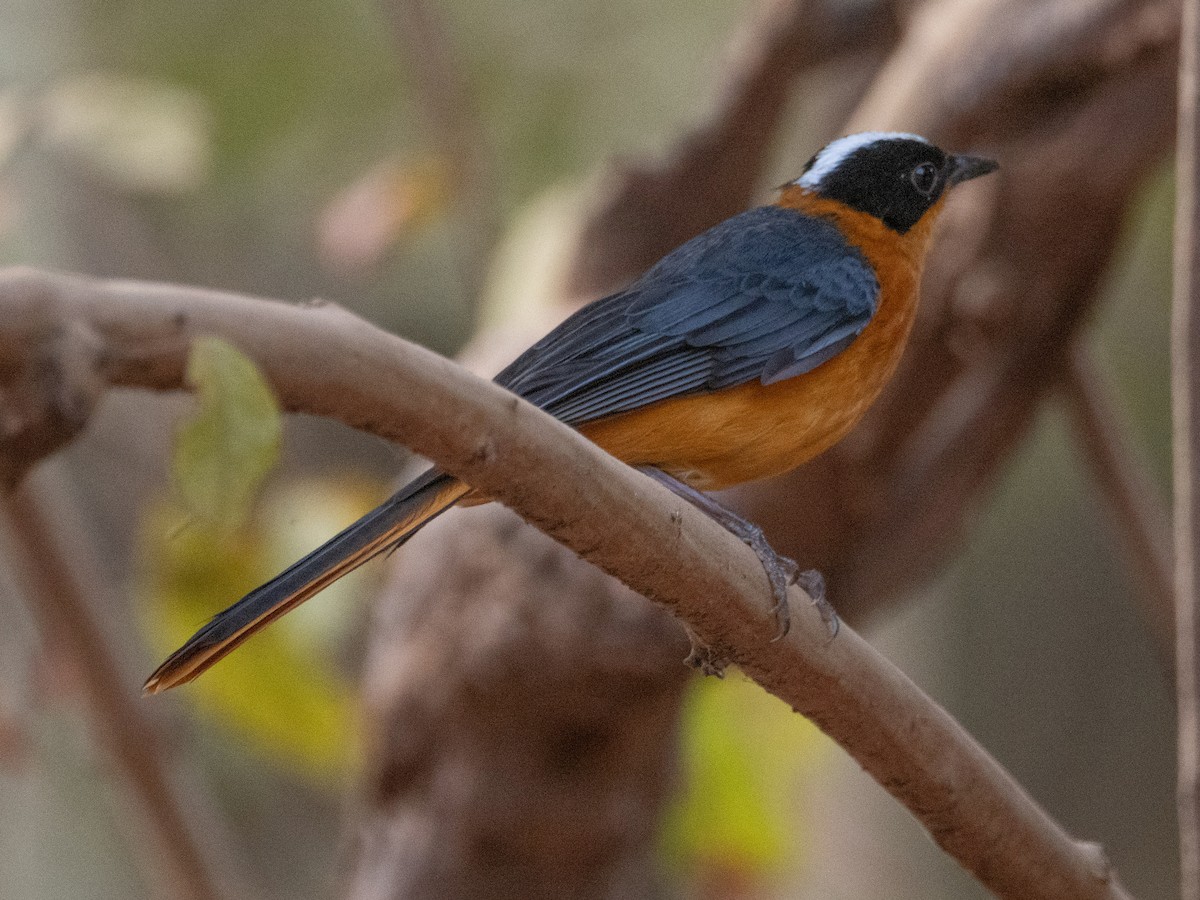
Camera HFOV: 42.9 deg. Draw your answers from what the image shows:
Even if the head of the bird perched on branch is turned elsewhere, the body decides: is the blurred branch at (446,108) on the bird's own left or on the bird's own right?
on the bird's own left

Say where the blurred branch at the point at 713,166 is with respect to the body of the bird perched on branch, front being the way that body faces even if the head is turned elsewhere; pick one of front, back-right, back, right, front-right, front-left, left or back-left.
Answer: left

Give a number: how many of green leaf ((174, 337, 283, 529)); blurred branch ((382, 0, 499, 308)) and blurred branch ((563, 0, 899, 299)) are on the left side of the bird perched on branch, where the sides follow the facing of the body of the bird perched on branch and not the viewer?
2

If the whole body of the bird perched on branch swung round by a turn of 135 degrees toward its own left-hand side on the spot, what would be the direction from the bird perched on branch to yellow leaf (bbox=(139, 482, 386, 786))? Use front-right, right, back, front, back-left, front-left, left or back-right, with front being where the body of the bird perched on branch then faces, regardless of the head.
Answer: front

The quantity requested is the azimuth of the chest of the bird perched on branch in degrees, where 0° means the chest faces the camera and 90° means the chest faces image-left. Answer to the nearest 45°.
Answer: approximately 270°

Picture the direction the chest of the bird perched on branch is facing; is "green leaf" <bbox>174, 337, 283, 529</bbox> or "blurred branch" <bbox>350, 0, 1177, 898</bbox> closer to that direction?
the blurred branch

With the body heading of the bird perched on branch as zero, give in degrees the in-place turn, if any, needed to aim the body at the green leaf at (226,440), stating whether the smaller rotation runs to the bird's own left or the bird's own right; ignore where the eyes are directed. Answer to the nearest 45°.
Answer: approximately 135° to the bird's own right

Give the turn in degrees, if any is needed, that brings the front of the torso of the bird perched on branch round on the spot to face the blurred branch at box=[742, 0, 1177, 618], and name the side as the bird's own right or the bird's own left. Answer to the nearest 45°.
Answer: approximately 45° to the bird's own left

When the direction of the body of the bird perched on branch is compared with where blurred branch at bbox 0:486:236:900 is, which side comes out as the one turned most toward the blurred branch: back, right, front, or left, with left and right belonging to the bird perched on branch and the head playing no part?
back

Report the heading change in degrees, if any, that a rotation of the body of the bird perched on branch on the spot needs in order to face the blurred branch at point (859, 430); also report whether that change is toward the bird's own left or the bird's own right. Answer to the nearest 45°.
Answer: approximately 90° to the bird's own left
